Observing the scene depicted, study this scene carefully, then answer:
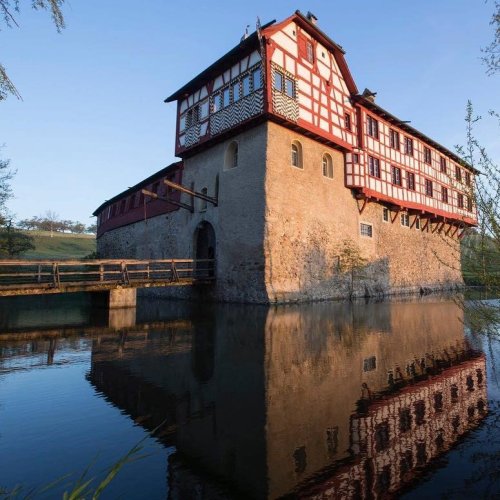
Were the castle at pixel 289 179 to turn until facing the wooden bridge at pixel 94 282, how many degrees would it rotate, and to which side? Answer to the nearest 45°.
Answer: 0° — it already faces it

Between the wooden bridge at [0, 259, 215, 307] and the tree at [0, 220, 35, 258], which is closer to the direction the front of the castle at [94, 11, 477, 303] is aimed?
the wooden bridge

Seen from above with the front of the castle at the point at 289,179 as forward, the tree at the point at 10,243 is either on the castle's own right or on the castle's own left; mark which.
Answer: on the castle's own right

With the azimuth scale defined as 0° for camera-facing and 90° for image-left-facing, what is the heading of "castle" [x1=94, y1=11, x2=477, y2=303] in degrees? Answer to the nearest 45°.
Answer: approximately 45°
